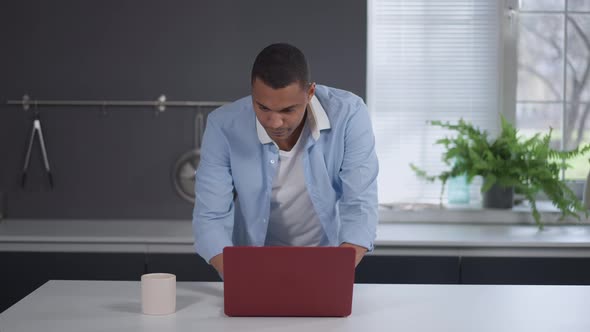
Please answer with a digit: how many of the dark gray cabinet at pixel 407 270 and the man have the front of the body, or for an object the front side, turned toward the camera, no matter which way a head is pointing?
2

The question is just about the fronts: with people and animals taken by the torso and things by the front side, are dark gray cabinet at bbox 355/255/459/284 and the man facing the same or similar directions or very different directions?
same or similar directions

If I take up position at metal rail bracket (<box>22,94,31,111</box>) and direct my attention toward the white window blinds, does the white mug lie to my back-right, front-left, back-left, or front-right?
front-right

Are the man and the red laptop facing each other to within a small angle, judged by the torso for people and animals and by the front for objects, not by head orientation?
yes

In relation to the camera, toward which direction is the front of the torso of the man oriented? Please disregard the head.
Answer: toward the camera

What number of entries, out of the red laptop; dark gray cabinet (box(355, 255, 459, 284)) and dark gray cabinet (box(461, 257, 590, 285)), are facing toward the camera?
2

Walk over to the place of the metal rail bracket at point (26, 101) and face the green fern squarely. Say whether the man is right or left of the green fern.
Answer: right

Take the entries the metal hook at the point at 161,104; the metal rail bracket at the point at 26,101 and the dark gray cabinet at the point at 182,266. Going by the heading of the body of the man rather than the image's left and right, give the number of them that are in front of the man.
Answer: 0

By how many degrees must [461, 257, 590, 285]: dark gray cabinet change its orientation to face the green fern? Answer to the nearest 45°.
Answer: approximately 180°

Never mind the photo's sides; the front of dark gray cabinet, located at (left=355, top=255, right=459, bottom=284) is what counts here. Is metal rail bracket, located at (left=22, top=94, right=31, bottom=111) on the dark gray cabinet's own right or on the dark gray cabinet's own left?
on the dark gray cabinet's own right

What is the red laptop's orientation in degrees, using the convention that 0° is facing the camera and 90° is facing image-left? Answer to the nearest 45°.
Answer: approximately 180°

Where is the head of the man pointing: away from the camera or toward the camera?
toward the camera

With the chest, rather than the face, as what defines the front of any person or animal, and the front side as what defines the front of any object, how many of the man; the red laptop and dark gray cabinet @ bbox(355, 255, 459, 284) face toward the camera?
2

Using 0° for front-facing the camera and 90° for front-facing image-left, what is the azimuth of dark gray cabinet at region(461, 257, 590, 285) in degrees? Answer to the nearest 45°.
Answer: approximately 0°

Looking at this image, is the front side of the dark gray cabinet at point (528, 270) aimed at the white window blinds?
no

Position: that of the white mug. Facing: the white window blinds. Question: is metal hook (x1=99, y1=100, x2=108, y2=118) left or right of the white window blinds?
left

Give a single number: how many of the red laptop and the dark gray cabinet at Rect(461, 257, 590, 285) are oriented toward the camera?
1
